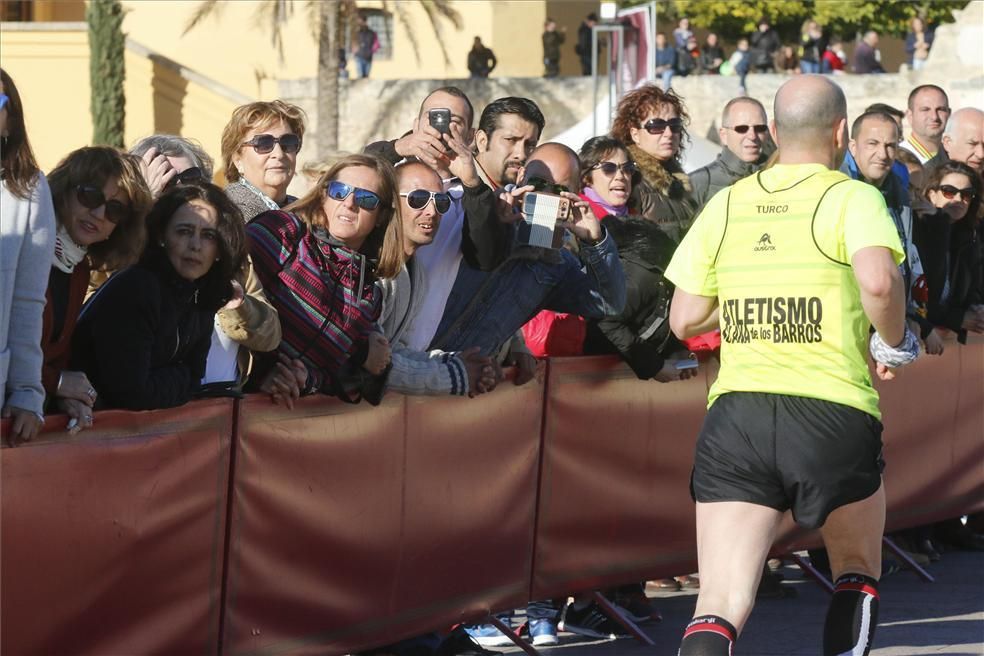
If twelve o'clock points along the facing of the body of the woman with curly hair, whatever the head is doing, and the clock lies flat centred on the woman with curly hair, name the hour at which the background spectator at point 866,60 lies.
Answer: The background spectator is roughly at 8 o'clock from the woman with curly hair.

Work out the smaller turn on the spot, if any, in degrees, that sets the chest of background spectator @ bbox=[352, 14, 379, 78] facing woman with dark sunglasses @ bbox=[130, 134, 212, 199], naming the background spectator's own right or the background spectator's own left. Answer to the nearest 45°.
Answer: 0° — they already face them

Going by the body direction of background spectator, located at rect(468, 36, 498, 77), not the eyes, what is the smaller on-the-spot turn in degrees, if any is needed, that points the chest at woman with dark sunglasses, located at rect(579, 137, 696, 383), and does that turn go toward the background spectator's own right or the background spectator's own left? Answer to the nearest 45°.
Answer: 0° — they already face them

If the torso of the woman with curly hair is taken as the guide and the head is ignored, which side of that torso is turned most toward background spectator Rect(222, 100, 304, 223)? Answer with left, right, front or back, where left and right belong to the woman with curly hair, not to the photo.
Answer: right

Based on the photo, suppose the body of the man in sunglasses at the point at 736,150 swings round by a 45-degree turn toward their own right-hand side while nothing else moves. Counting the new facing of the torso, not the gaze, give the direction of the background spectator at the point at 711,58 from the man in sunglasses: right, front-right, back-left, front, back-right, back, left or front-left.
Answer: back
